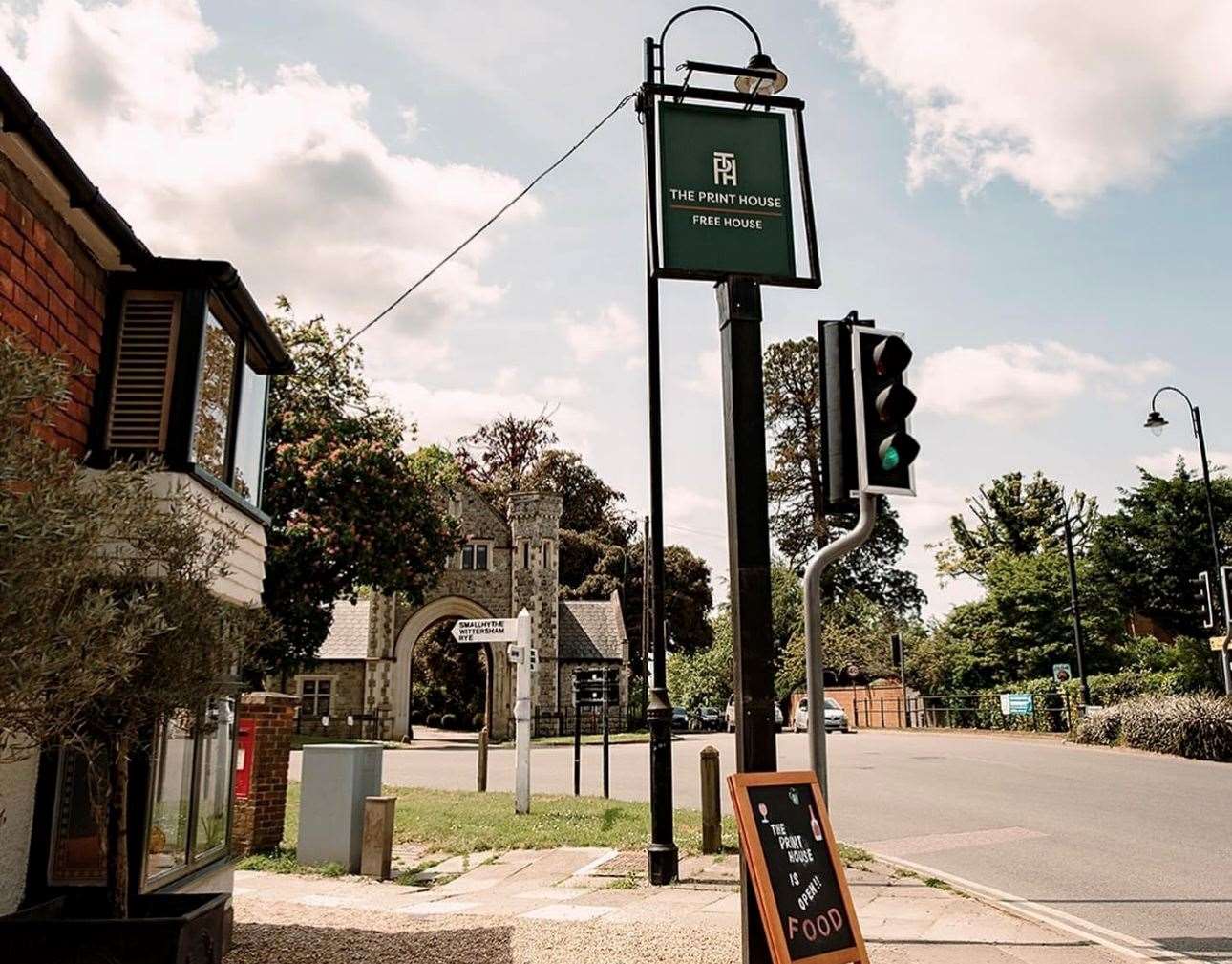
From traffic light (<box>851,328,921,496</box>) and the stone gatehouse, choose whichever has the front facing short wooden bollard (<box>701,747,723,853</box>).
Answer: the stone gatehouse

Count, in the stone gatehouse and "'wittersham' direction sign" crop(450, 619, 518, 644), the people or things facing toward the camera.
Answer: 2

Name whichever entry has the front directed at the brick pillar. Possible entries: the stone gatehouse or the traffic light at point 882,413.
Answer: the stone gatehouse

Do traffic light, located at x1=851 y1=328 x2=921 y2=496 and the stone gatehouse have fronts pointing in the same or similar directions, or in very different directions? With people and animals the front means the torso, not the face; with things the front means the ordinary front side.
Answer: same or similar directions

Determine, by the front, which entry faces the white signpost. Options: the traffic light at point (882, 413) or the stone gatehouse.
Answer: the stone gatehouse

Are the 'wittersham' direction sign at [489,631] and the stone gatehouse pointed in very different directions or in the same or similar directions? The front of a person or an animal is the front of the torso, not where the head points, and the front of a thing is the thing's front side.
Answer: same or similar directions

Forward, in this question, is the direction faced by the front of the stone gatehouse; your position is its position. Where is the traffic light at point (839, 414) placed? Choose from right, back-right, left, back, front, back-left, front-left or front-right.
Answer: front

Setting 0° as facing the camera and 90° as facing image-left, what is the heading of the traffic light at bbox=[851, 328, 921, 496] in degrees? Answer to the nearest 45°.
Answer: approximately 315°

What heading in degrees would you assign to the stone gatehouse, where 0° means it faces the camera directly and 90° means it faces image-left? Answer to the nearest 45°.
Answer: approximately 0°

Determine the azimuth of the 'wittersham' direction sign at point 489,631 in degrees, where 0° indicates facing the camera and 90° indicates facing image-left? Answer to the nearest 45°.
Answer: approximately 0°

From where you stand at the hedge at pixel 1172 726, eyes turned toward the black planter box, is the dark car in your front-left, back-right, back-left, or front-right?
back-right

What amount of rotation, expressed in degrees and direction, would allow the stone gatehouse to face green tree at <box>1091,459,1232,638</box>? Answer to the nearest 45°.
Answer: approximately 90° to its left

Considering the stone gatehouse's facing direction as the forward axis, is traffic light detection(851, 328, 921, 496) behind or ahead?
ahead

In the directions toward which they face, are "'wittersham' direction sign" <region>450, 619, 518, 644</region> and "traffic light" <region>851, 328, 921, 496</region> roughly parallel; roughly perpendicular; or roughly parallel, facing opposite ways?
roughly parallel

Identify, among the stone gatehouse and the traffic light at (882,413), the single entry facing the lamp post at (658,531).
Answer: the stone gatehouse
